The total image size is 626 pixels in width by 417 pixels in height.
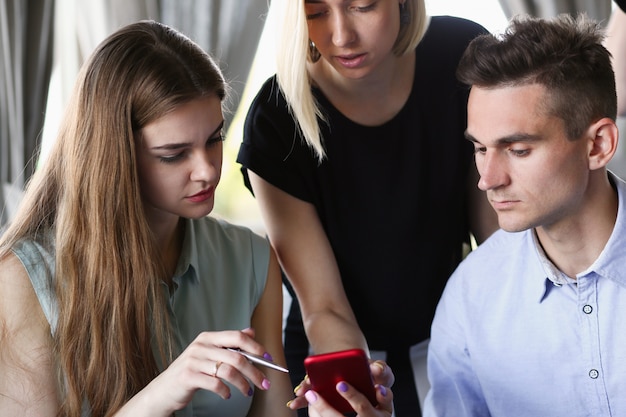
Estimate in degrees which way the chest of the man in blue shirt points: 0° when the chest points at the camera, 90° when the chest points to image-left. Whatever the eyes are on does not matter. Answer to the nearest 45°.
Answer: approximately 45°

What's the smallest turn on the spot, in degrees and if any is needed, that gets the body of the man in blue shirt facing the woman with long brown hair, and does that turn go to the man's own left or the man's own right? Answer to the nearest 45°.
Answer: approximately 45° to the man's own right

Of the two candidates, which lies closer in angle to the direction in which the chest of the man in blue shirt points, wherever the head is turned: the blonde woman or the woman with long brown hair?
the woman with long brown hair

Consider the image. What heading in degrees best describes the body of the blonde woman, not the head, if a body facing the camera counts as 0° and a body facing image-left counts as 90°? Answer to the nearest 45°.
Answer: approximately 0°

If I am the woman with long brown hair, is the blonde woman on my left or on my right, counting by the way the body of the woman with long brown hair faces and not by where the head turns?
on my left

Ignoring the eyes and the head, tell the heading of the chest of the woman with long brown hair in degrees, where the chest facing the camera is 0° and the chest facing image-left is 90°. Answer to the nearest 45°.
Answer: approximately 315°

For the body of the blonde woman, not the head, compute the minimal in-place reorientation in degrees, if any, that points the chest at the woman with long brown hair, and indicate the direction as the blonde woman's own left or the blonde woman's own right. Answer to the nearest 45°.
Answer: approximately 45° to the blonde woman's own right

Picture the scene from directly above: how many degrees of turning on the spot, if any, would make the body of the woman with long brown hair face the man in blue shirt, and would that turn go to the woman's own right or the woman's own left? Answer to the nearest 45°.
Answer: approximately 45° to the woman's own left

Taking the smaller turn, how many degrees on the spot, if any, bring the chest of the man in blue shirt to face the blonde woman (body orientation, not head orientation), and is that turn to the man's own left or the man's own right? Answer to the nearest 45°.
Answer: approximately 90° to the man's own right

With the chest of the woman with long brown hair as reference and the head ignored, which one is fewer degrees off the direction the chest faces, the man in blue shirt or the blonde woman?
the man in blue shirt
